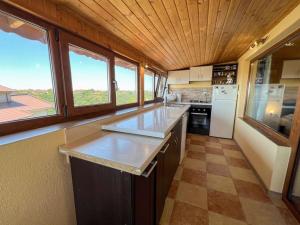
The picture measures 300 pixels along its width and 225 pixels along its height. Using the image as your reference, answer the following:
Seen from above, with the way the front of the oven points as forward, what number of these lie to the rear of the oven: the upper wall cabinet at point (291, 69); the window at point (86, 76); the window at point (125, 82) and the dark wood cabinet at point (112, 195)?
0

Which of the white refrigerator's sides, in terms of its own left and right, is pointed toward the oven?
right

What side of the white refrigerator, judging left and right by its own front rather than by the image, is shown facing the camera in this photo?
front

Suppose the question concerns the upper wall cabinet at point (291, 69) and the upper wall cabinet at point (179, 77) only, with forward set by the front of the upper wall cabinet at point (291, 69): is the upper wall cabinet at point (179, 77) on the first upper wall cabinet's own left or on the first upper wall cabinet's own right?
on the first upper wall cabinet's own right

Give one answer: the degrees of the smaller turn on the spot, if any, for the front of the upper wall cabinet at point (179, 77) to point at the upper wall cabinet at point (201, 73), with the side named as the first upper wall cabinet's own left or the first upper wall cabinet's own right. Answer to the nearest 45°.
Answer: approximately 90° to the first upper wall cabinet's own left

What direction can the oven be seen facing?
toward the camera

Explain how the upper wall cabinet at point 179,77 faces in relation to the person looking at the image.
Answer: facing the viewer

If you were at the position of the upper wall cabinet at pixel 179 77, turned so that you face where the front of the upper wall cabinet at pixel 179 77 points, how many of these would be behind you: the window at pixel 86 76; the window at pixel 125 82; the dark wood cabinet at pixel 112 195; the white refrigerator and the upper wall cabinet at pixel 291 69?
0

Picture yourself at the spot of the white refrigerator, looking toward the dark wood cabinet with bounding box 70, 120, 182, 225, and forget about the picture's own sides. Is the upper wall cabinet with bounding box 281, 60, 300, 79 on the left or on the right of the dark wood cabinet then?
left

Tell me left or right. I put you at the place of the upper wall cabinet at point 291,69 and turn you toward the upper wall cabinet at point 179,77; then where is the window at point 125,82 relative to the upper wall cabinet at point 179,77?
left

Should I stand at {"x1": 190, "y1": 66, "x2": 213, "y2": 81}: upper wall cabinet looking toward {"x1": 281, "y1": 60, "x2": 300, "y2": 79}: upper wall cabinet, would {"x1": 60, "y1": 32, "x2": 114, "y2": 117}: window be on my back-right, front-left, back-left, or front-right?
front-right

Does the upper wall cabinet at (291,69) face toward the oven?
no
